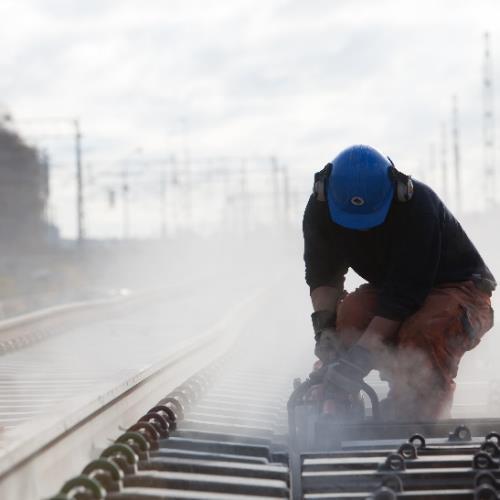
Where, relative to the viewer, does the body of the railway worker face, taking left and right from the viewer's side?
facing the viewer and to the left of the viewer
